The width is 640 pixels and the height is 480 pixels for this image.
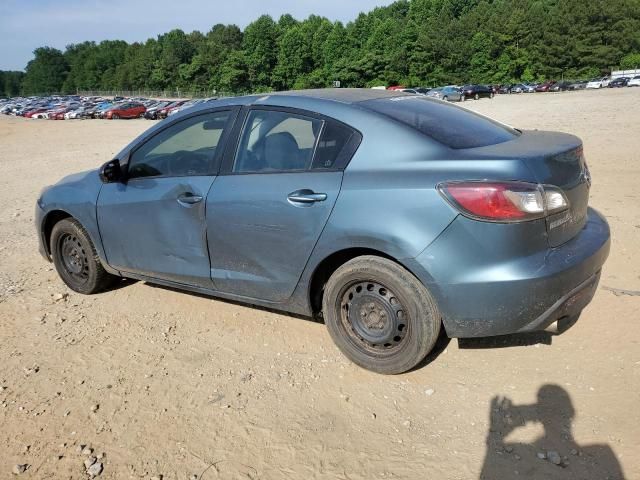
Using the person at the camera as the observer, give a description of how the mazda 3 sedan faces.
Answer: facing away from the viewer and to the left of the viewer
